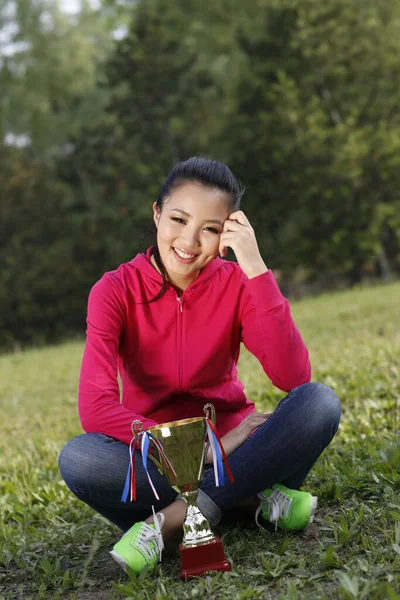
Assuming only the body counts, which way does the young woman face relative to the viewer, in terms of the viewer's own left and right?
facing the viewer
